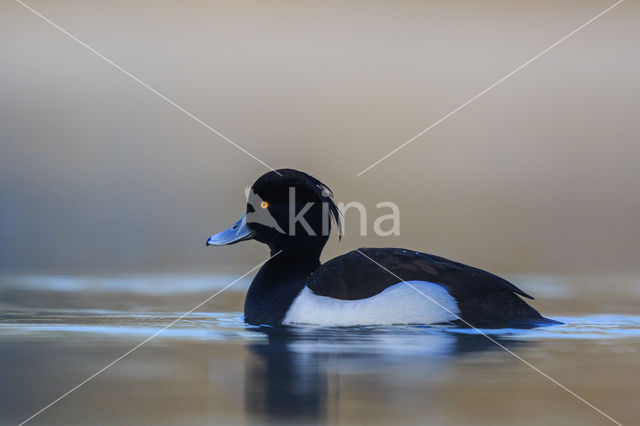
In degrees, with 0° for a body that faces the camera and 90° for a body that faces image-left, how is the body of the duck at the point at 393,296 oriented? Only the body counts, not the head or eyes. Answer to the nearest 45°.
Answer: approximately 90°
